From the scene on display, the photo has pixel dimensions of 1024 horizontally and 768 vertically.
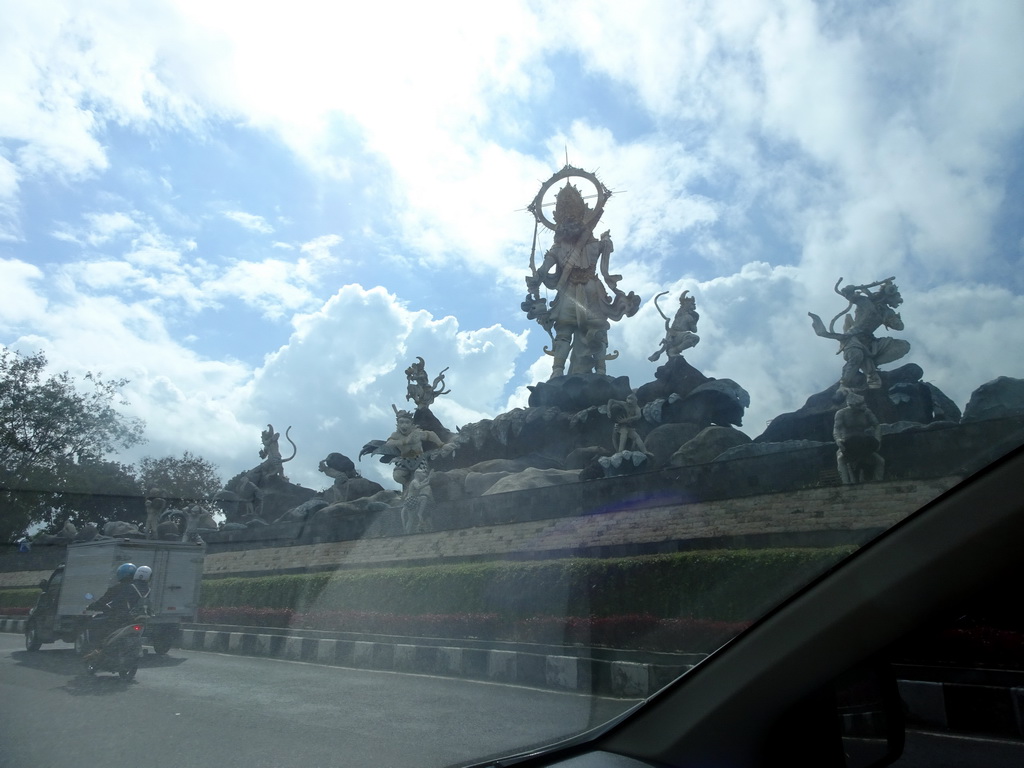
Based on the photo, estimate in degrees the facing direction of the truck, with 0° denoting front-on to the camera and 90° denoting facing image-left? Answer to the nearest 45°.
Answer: approximately 135°

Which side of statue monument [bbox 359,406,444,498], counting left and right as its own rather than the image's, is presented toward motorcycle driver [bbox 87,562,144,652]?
front

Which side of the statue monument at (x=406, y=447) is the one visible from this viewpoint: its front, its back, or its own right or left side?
front

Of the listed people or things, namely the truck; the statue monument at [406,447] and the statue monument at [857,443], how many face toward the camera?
2

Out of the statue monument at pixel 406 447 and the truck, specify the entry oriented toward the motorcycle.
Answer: the statue monument

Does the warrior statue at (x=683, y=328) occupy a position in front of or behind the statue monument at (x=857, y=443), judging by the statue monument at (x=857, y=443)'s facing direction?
behind

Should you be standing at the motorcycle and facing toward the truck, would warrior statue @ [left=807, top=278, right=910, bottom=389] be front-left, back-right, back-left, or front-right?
front-right

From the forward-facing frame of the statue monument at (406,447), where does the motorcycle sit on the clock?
The motorcycle is roughly at 12 o'clock from the statue monument.

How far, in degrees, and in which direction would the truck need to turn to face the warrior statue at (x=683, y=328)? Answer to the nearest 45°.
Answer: approximately 90° to its right

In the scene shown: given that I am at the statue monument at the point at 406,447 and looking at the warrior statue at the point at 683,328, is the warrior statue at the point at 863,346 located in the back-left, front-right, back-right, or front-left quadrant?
front-right

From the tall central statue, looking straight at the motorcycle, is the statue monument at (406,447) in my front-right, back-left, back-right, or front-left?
front-right

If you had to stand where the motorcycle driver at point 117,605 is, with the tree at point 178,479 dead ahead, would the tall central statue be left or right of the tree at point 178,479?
right
